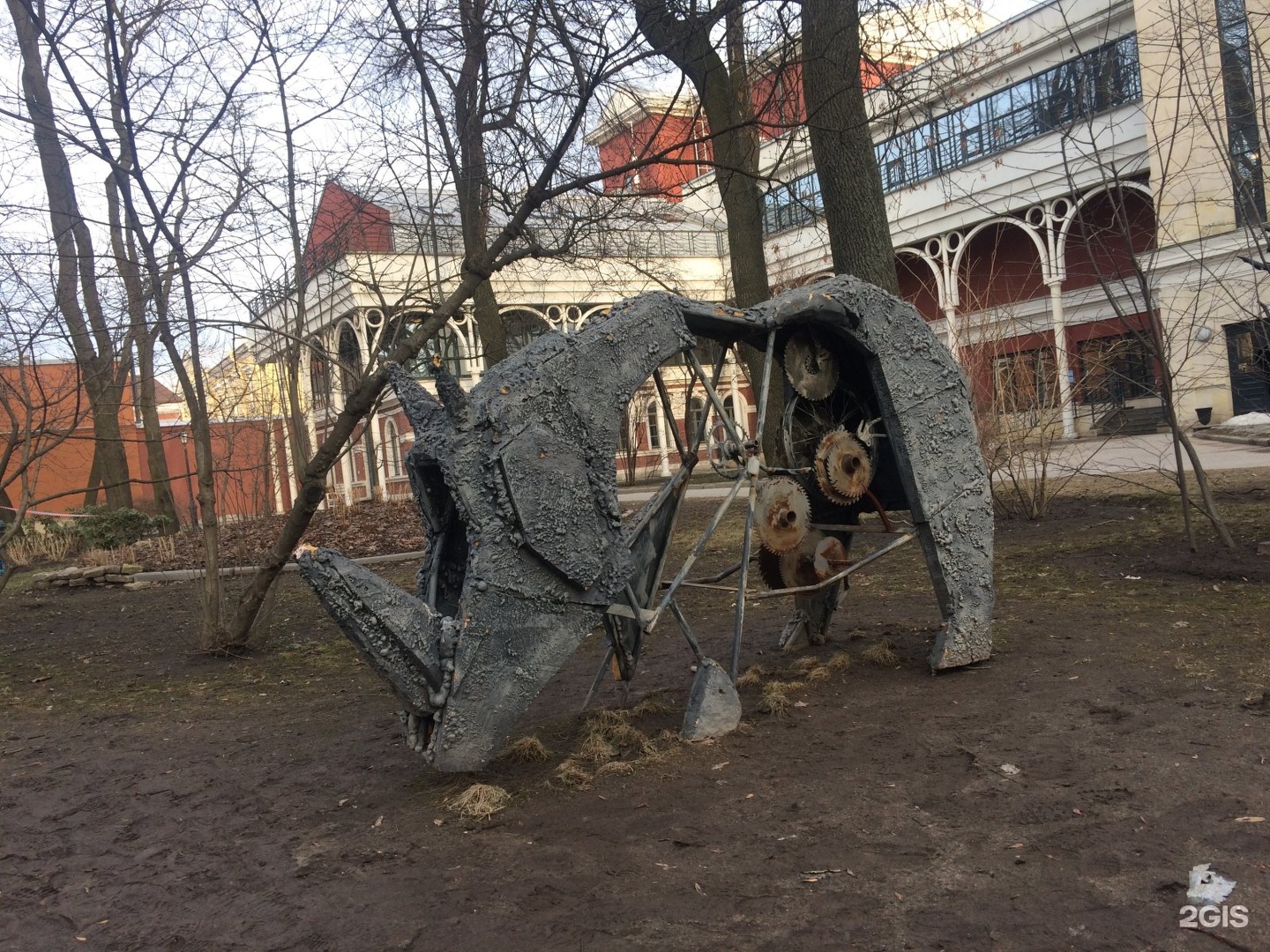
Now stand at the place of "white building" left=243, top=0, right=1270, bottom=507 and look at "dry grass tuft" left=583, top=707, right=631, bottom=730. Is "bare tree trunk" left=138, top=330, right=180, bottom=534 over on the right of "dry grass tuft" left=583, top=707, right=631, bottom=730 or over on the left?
right
